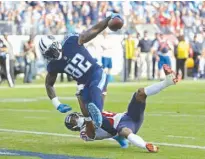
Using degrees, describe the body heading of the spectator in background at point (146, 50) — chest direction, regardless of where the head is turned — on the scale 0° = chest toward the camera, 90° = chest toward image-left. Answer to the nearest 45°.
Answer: approximately 0°

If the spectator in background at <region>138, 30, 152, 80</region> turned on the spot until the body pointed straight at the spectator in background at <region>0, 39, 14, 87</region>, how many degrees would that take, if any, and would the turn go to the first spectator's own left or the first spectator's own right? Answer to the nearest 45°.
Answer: approximately 45° to the first spectator's own right

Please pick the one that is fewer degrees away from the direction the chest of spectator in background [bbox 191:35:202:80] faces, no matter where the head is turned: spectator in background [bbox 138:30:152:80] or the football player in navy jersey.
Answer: the football player in navy jersey

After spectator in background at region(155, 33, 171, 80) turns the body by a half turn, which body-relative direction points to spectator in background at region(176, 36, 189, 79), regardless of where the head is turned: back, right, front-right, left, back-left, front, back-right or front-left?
front-right

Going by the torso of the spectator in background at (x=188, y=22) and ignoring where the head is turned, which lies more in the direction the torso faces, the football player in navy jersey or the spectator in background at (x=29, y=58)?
the football player in navy jersey

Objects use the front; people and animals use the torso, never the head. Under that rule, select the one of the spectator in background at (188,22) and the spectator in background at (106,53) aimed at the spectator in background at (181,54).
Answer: the spectator in background at (188,22)

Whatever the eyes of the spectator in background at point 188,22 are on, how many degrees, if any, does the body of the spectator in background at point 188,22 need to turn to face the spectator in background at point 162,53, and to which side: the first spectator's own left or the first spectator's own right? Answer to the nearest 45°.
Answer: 0° — they already face them

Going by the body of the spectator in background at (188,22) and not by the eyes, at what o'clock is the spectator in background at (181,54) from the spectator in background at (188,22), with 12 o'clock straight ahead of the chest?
the spectator in background at (181,54) is roughly at 12 o'clock from the spectator in background at (188,22).

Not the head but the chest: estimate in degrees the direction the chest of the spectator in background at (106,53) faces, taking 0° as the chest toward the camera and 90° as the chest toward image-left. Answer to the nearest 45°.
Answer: approximately 0°

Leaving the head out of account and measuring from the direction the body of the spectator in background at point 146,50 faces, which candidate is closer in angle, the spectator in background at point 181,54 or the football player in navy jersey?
the football player in navy jersey
